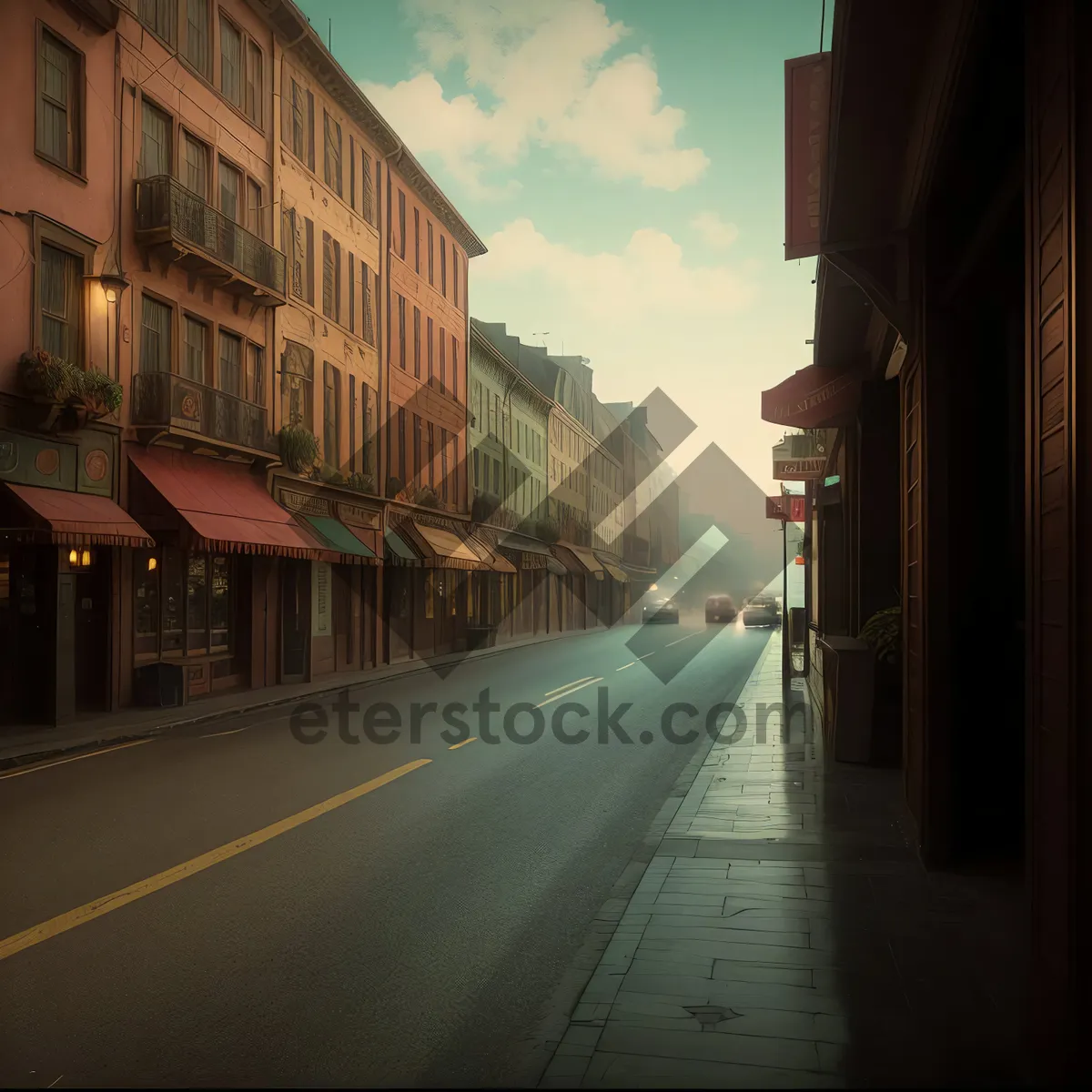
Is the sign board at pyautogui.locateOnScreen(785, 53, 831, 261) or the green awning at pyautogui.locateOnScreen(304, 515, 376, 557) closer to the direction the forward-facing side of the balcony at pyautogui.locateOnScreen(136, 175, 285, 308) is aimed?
the sign board

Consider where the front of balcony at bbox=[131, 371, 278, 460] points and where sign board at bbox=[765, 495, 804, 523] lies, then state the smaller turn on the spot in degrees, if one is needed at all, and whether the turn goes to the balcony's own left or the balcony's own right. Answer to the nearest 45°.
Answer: approximately 45° to the balcony's own left

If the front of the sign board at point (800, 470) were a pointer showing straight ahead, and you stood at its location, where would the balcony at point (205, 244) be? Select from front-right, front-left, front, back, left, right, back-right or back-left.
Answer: right

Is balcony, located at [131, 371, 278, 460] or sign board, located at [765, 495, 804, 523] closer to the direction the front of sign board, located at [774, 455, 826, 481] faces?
the balcony

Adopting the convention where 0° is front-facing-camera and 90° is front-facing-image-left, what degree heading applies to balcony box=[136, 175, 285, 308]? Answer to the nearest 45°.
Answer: approximately 315°

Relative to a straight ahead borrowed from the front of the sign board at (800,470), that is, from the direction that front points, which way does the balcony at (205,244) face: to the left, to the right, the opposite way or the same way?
to the left

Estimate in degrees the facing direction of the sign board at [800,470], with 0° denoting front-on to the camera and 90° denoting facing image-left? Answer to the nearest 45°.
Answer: approximately 0°

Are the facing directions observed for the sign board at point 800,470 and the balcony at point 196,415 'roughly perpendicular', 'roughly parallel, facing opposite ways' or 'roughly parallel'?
roughly perpendicular

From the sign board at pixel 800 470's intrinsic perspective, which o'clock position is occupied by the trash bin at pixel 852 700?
The trash bin is roughly at 12 o'clock from the sign board.
